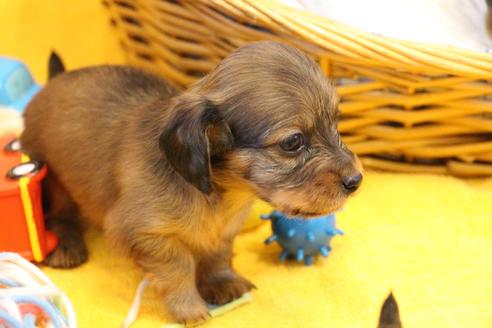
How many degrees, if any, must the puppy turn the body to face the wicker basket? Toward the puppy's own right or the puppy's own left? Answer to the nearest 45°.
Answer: approximately 90° to the puppy's own left

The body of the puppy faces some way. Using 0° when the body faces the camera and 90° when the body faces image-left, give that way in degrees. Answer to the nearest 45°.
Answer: approximately 315°

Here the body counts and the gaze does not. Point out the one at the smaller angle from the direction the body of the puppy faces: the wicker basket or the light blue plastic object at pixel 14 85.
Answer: the wicker basket

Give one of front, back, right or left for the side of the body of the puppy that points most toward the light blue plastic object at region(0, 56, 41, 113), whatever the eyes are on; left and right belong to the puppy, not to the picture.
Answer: back
